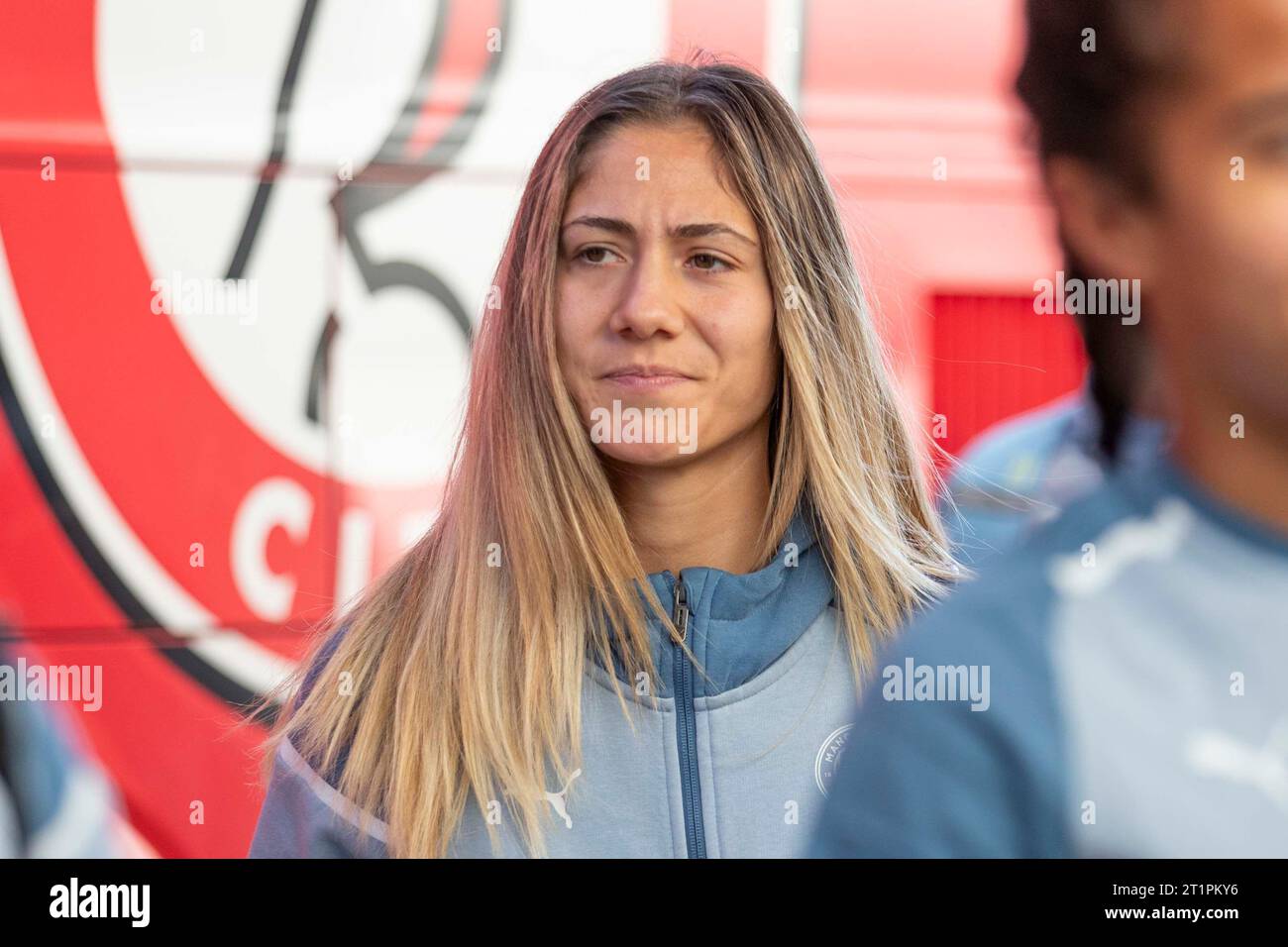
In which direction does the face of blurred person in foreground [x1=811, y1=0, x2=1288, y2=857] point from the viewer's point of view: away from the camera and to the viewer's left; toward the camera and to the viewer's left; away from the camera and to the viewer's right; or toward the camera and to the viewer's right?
toward the camera and to the viewer's right

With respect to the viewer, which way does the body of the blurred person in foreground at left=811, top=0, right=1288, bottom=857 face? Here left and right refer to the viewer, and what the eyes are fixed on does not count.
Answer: facing the viewer and to the right of the viewer

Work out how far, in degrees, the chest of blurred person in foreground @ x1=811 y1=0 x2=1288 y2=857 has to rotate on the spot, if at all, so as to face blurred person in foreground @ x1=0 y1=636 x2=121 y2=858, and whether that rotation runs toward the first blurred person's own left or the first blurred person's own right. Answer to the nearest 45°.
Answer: approximately 135° to the first blurred person's own right

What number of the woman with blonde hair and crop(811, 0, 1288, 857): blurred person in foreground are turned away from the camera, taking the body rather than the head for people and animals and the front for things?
0

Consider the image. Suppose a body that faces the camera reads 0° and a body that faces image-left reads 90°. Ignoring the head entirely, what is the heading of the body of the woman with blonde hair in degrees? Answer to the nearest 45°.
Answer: approximately 0°
